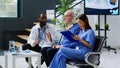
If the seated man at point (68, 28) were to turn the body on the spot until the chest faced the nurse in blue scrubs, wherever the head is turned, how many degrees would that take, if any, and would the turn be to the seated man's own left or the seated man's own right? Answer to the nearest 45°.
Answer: approximately 45° to the seated man's own left

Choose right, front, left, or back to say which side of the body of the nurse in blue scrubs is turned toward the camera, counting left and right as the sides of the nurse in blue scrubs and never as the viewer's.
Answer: left

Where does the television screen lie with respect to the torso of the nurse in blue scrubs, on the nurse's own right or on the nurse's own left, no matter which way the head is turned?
on the nurse's own right

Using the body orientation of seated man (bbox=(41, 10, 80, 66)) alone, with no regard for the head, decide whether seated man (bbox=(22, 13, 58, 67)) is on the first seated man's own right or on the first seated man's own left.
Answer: on the first seated man's own right

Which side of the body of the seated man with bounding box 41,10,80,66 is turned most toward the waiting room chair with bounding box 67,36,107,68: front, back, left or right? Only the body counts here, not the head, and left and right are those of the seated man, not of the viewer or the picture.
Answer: left

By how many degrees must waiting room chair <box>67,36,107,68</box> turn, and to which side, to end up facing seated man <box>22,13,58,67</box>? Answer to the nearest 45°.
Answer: approximately 45° to its right

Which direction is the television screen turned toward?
toward the camera

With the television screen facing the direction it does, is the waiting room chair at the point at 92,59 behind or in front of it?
in front

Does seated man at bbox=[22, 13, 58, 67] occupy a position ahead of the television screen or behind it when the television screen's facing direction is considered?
ahead

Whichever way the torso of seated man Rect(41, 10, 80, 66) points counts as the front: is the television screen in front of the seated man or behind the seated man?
behind

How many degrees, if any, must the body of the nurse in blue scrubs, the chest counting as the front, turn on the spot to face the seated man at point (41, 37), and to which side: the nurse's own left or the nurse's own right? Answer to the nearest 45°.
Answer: approximately 45° to the nurse's own right

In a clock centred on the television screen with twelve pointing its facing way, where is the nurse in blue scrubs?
The nurse in blue scrubs is roughly at 12 o'clock from the television screen.

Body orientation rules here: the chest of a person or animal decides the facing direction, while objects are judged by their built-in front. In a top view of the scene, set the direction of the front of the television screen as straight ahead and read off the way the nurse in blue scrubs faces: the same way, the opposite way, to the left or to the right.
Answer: to the right

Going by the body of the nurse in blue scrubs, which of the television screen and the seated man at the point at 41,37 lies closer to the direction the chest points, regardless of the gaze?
the seated man
